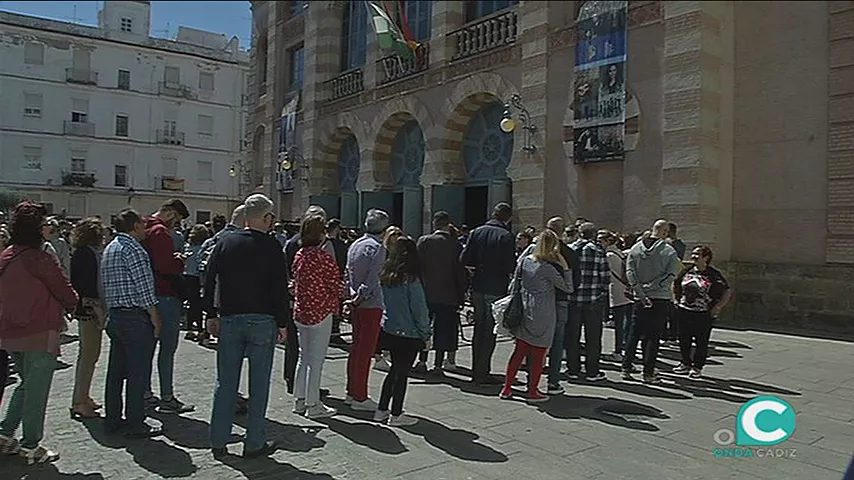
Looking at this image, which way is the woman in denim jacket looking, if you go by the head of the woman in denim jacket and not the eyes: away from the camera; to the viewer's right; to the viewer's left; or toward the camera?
away from the camera

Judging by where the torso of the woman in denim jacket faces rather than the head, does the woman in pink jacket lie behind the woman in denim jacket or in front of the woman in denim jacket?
behind

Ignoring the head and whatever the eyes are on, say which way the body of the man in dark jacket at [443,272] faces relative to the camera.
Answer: away from the camera

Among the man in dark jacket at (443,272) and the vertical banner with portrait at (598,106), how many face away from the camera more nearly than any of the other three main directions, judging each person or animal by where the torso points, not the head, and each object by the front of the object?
1

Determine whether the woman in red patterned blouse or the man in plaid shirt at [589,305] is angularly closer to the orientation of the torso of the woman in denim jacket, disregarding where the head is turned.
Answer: the man in plaid shirt

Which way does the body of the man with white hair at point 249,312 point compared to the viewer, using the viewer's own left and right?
facing away from the viewer and to the right of the viewer

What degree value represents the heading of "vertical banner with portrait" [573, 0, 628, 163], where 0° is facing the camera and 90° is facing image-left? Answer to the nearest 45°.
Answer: approximately 45°

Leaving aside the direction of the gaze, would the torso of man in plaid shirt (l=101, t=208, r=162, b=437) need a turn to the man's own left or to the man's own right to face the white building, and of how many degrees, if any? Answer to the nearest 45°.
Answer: approximately 45° to the man's own left

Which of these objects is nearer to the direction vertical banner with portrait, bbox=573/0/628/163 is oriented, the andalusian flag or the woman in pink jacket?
the woman in pink jacket

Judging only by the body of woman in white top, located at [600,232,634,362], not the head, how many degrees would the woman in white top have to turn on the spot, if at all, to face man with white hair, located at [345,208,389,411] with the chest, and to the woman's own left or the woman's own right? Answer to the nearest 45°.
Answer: approximately 90° to the woman's own left

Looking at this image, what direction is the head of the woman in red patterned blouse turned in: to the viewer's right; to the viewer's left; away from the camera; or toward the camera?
away from the camera

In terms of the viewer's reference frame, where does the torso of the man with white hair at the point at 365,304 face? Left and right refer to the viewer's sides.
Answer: facing away from the viewer and to the right of the viewer
